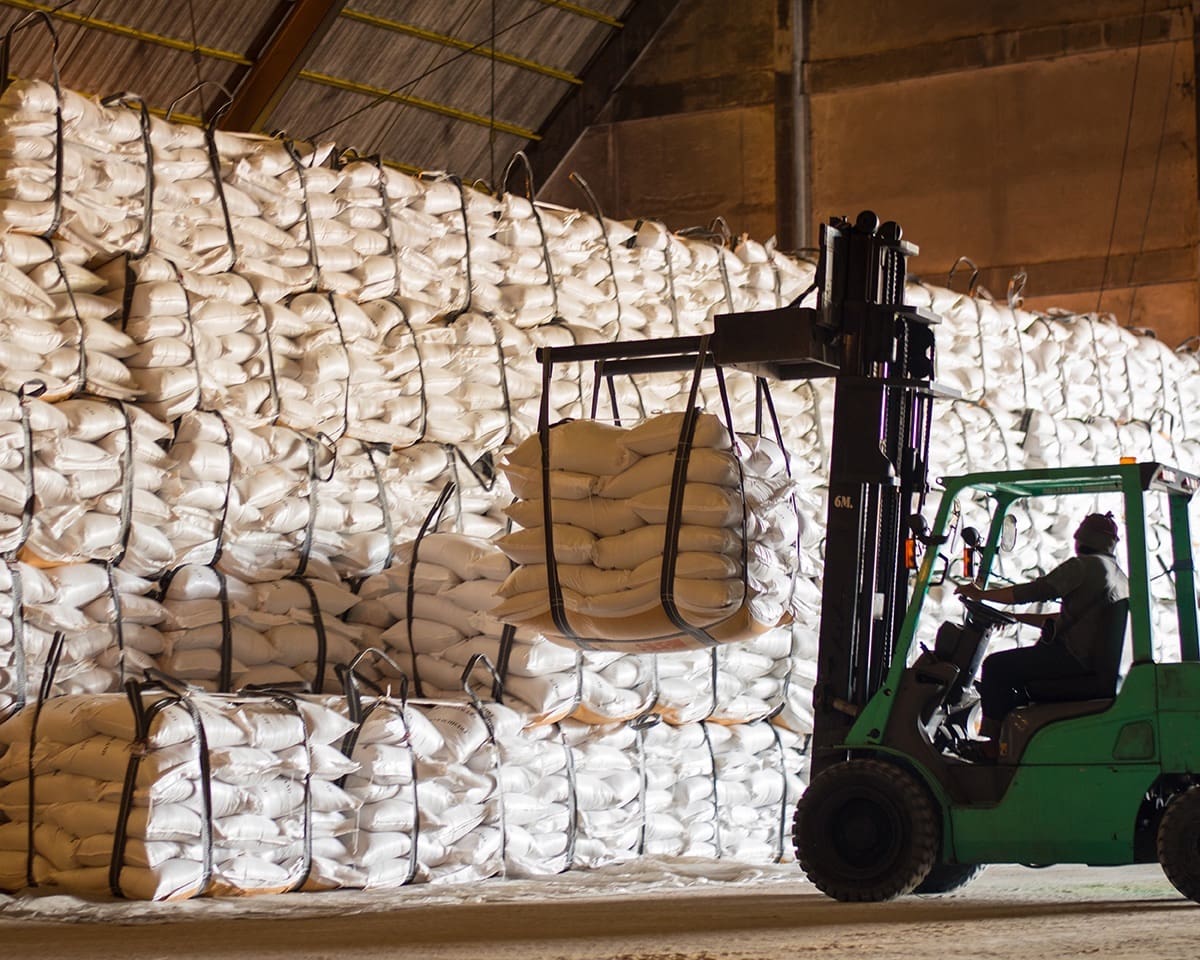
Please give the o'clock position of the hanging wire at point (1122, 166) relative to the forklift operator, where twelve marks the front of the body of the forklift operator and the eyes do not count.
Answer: The hanging wire is roughly at 3 o'clock from the forklift operator.

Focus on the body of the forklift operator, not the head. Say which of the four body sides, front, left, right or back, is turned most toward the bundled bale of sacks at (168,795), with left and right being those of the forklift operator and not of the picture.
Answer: front

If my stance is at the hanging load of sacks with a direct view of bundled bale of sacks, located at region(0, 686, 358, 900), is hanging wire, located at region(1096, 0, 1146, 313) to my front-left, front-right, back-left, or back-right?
back-right

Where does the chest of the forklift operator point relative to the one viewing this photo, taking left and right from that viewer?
facing to the left of the viewer

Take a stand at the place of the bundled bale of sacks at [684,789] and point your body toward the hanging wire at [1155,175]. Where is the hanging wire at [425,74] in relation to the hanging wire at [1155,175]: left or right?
left

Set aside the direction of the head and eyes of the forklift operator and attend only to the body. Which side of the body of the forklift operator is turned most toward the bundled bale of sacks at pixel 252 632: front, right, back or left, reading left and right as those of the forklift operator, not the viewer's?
front

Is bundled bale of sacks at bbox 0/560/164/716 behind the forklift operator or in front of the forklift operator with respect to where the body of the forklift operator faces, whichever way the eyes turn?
in front

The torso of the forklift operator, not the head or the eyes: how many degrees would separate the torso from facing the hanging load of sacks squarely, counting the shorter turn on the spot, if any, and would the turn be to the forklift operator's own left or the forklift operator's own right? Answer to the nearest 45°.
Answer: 0° — they already face it

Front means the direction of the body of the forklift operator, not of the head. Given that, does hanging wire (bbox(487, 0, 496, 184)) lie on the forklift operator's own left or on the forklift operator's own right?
on the forklift operator's own right

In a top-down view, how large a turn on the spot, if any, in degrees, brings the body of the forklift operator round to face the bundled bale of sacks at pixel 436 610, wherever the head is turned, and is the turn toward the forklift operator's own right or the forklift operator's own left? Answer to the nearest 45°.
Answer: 0° — they already face it

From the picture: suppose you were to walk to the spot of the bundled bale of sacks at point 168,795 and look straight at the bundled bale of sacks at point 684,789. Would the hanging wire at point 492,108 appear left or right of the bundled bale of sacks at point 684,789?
left
